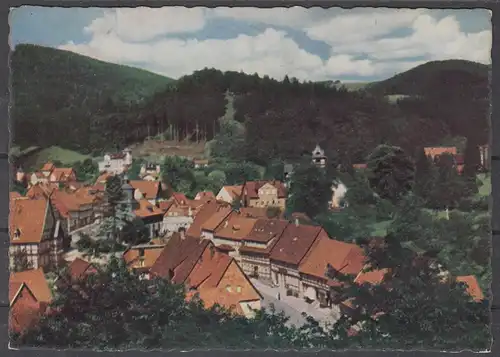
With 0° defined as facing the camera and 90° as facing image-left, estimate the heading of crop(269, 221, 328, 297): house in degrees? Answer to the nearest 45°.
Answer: approximately 45°

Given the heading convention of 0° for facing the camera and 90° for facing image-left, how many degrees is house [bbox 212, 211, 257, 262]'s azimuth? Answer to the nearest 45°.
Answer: approximately 45°

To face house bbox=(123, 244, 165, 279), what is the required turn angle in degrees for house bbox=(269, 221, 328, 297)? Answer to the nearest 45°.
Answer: approximately 45° to its right
